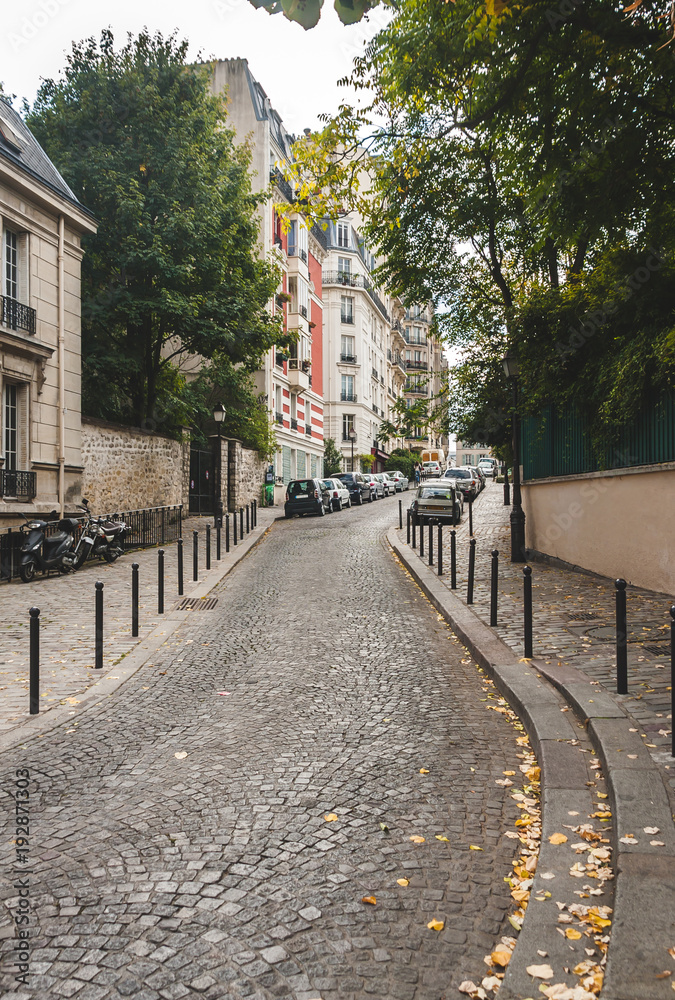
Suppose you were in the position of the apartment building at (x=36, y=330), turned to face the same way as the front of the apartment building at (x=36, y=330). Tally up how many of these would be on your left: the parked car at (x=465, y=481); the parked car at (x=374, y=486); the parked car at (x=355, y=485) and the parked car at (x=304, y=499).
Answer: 4

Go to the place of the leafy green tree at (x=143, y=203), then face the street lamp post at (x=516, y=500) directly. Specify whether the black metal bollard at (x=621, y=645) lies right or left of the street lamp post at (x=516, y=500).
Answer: right

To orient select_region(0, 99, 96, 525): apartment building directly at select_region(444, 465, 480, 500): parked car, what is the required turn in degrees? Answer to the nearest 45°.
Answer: approximately 90° to its left

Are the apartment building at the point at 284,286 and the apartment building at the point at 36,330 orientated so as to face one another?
no

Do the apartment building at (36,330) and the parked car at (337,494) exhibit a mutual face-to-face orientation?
no

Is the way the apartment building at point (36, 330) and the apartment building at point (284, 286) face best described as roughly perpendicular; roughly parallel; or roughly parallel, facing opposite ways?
roughly parallel

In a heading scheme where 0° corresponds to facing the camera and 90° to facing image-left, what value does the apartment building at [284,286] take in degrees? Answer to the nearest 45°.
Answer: approximately 315°

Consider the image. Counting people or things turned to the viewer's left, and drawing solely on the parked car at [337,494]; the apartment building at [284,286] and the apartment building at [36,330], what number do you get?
0

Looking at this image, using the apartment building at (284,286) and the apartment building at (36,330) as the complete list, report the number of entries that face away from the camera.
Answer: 0

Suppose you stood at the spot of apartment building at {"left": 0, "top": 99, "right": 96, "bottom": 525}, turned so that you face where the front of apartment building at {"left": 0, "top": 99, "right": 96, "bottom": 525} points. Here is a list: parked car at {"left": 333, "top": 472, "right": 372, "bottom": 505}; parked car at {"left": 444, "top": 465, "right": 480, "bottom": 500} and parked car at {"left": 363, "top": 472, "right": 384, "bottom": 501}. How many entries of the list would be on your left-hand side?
3

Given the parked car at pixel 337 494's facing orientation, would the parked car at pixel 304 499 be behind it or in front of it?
behind

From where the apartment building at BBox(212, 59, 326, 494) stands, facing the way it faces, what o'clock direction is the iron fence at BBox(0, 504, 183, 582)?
The iron fence is roughly at 2 o'clock from the apartment building.

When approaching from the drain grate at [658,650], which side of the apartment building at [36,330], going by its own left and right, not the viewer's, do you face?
front

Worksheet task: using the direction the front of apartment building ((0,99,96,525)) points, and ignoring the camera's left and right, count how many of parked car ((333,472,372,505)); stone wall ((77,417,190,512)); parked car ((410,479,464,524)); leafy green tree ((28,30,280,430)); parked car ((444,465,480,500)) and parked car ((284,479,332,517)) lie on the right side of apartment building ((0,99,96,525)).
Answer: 0

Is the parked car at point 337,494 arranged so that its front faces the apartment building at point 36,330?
no

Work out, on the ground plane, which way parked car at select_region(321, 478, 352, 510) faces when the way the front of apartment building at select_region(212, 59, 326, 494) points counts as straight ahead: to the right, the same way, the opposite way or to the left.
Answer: to the left

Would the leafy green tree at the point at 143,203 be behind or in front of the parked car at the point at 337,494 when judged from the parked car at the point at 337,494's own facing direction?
behind
